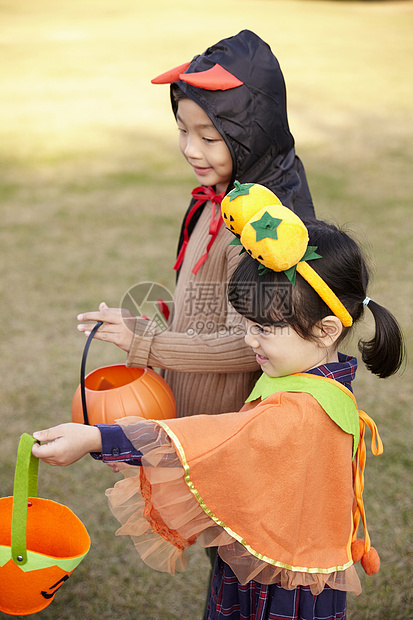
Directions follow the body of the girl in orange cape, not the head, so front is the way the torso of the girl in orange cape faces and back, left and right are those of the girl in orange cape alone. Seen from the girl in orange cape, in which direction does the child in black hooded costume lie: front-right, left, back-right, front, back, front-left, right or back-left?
right

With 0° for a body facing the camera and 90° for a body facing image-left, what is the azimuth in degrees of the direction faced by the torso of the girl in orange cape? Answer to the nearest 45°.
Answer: approximately 90°
